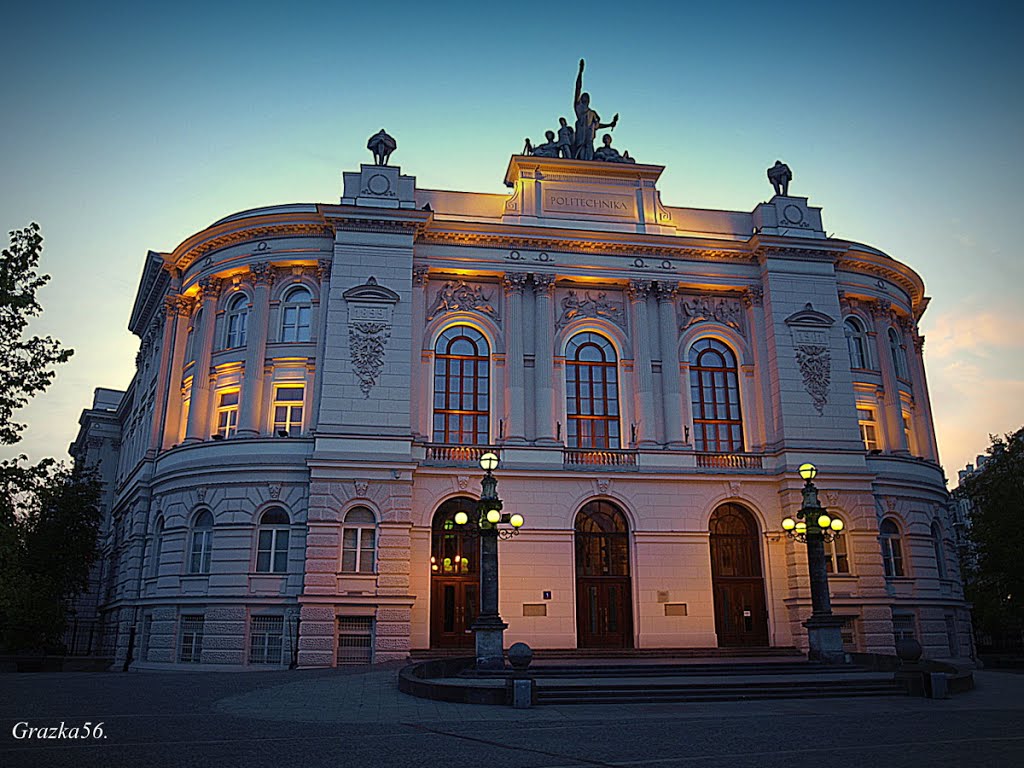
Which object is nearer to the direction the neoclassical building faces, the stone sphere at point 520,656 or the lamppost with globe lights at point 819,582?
the stone sphere

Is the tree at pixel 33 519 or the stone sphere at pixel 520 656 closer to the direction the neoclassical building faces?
the stone sphere

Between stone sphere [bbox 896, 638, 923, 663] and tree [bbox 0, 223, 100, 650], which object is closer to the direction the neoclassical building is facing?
the stone sphere

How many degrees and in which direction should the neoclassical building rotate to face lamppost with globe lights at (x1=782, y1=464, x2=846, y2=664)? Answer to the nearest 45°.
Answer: approximately 45° to its left

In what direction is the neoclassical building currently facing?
toward the camera

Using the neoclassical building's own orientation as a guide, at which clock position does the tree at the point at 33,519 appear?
The tree is roughly at 3 o'clock from the neoclassical building.

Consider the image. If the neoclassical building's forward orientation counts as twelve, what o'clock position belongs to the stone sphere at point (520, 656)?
The stone sphere is roughly at 12 o'clock from the neoclassical building.

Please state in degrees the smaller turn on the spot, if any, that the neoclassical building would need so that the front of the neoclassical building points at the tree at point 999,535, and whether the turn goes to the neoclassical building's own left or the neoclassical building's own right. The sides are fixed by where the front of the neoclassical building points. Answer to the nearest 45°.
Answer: approximately 90° to the neoclassical building's own left

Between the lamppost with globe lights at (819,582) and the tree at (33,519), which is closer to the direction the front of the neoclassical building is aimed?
the lamppost with globe lights
